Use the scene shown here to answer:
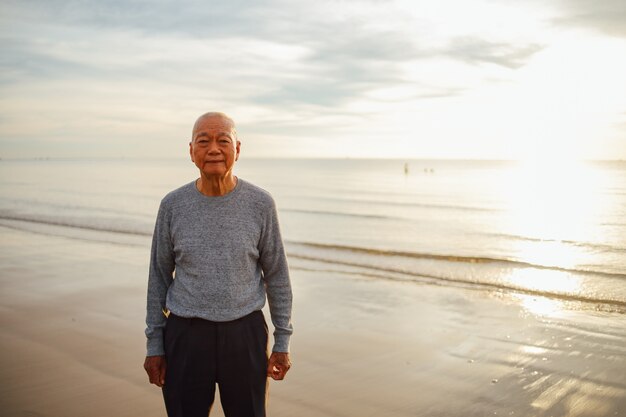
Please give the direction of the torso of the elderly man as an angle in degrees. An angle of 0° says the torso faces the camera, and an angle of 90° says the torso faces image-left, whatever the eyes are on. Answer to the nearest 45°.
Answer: approximately 0°
